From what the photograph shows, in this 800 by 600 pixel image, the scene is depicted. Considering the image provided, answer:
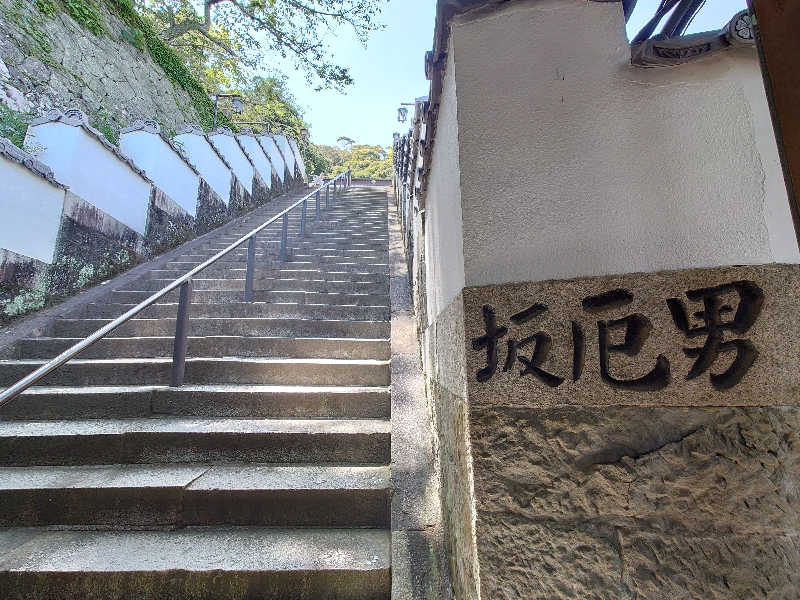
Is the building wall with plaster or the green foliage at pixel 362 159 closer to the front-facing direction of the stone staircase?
the building wall with plaster

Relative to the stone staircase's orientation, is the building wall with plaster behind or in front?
in front

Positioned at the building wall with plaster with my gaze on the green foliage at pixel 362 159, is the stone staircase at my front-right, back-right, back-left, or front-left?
front-left

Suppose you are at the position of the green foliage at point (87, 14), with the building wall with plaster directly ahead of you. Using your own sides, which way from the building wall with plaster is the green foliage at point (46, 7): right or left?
right

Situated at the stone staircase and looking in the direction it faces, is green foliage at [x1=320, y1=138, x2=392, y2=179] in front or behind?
behind

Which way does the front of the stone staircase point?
toward the camera
